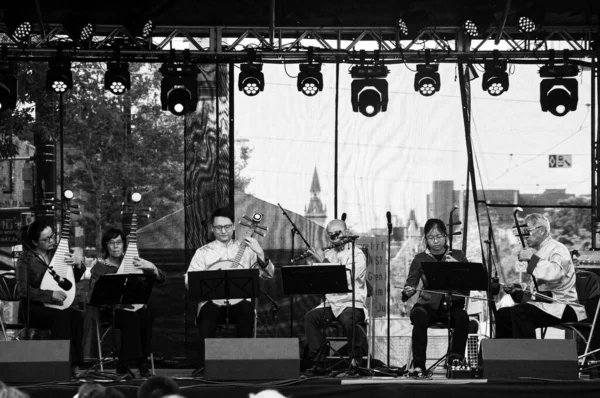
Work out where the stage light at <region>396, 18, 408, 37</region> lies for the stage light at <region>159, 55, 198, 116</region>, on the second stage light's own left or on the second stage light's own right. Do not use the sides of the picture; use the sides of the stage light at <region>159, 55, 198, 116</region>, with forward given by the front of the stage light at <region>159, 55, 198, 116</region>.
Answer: on the second stage light's own left

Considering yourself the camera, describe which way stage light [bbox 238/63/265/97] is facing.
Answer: facing the viewer

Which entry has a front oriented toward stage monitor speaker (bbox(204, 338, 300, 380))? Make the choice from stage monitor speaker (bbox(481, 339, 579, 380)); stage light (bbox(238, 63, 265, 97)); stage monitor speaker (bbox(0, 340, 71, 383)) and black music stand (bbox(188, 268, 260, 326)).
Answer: the stage light

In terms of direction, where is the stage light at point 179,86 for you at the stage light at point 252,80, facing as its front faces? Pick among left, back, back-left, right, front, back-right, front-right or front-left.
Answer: right

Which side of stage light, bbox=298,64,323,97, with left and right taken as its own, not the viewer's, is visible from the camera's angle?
front

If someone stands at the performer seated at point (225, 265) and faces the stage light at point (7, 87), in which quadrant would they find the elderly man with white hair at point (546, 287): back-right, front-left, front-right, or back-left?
back-right
